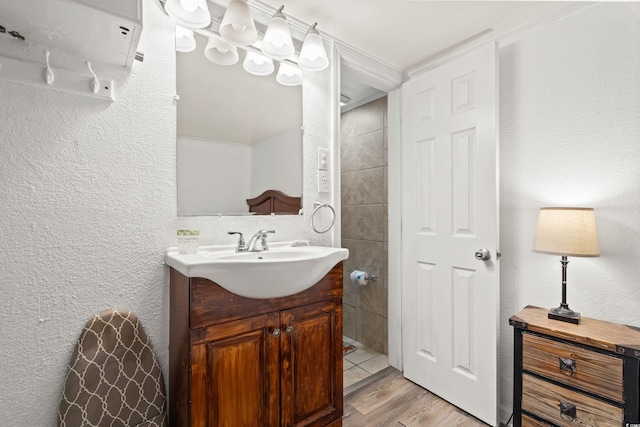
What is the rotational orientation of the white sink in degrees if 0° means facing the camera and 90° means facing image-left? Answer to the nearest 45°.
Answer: approximately 315°

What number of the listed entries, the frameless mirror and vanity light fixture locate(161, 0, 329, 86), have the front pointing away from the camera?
0

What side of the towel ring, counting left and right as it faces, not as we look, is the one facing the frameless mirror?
right

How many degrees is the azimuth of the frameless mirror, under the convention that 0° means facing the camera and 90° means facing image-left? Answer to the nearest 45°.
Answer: approximately 315°

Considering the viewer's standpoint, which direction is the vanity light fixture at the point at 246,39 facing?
facing the viewer and to the right of the viewer

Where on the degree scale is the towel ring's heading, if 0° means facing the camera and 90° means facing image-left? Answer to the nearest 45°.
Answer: approximately 315°

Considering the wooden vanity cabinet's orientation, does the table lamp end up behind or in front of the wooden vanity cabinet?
in front

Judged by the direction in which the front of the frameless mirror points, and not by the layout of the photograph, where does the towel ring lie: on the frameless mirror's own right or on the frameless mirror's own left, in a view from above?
on the frameless mirror's own left
